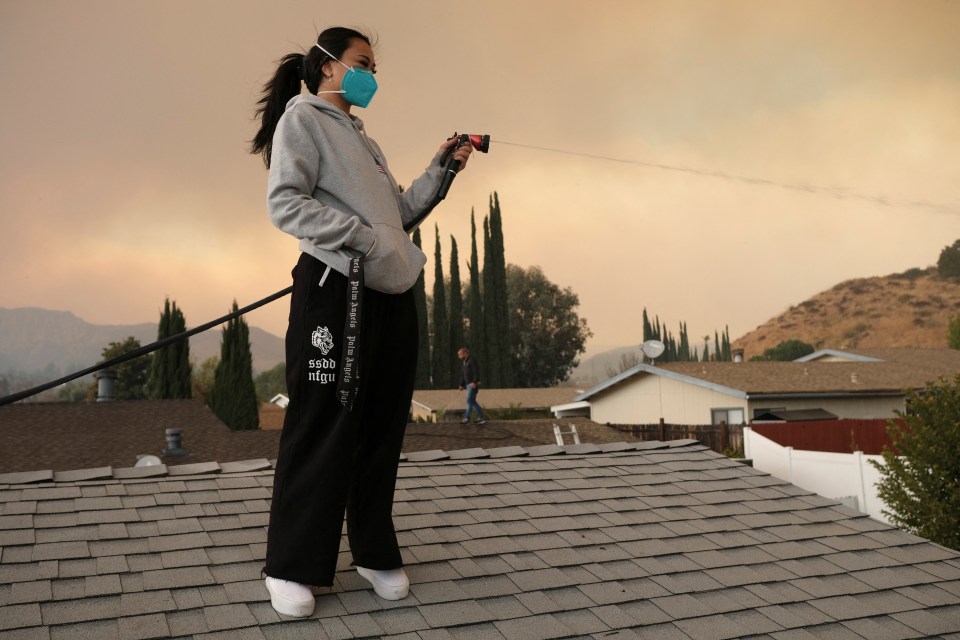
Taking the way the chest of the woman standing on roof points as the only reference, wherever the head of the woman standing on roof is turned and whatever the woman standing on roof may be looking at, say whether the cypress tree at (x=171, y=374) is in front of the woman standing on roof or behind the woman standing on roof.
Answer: behind

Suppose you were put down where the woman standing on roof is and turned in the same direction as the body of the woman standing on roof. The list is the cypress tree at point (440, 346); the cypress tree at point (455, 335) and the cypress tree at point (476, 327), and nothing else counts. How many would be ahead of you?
0

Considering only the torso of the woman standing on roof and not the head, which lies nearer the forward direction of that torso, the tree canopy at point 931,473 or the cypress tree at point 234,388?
the tree canopy

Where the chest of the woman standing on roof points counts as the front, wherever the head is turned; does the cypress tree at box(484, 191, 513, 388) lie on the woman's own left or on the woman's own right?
on the woman's own left

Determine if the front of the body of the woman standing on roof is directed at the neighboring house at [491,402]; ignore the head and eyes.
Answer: no

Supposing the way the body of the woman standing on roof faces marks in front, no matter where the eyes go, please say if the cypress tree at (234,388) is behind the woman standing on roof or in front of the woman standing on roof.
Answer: behind

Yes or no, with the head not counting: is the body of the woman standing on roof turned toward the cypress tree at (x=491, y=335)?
no

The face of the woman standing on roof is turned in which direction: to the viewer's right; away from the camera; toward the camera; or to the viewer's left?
to the viewer's right

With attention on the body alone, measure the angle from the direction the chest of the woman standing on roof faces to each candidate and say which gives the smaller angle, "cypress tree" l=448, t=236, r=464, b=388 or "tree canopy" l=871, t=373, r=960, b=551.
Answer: the tree canopy
